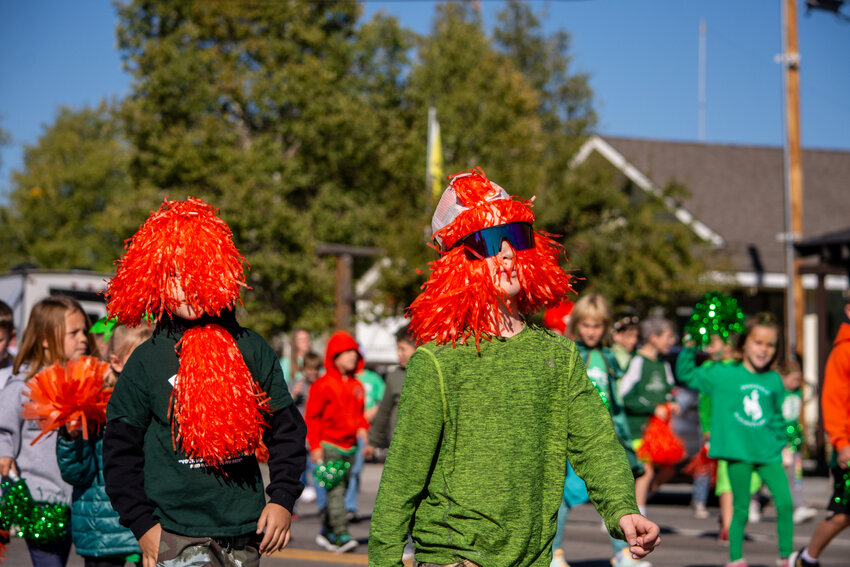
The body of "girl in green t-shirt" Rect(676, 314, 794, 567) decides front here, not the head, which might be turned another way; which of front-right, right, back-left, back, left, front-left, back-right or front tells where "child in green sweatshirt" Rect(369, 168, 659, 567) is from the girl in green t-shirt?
front

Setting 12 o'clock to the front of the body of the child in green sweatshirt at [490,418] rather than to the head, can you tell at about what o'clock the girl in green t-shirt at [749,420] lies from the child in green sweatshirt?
The girl in green t-shirt is roughly at 8 o'clock from the child in green sweatshirt.

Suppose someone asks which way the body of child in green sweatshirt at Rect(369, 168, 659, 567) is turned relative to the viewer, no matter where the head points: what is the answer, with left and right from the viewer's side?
facing the viewer and to the right of the viewer

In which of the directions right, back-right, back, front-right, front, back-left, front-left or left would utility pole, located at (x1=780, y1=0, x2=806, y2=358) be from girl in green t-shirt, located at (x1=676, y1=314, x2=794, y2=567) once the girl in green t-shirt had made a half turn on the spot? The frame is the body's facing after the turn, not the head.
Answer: front

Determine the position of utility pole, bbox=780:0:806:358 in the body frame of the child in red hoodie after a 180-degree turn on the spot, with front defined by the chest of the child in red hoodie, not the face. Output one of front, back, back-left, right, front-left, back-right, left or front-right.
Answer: right

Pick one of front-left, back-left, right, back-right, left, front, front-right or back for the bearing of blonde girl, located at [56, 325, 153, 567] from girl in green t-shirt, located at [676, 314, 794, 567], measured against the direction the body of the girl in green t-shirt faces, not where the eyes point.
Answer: front-right

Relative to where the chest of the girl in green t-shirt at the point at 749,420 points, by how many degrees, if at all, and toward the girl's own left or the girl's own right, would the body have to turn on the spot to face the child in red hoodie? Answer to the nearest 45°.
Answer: approximately 90° to the girl's own right

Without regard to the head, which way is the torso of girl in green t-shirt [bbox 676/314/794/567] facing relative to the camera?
toward the camera

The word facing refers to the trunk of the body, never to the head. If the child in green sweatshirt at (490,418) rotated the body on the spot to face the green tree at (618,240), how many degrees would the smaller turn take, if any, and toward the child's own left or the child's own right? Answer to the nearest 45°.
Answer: approximately 135° to the child's own left

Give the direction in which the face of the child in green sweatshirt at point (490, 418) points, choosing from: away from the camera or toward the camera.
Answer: toward the camera

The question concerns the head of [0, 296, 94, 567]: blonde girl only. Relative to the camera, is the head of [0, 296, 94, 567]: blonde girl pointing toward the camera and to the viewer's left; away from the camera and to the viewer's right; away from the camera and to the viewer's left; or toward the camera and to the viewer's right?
toward the camera and to the viewer's right

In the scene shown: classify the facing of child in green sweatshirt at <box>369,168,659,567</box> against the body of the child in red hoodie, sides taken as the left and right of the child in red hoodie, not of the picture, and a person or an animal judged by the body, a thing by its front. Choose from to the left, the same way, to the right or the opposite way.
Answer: the same way

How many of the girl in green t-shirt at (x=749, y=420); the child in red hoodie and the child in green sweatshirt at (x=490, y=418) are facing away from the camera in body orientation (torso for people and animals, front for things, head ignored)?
0
